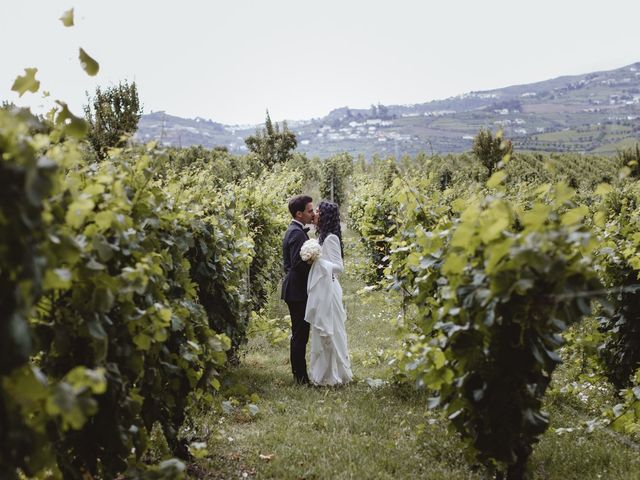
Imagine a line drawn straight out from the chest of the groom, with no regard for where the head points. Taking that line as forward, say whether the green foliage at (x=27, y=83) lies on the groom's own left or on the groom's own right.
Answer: on the groom's own right

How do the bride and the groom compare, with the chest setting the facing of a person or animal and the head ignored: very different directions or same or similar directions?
very different directions

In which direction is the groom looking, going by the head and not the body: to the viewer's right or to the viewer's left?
to the viewer's right

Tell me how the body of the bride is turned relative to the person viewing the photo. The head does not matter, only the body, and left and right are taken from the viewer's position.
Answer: facing to the left of the viewer

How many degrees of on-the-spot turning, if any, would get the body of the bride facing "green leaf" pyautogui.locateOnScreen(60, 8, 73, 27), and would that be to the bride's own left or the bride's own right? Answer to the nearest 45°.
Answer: approximately 90° to the bride's own left

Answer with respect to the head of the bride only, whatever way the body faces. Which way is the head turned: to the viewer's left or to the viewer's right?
to the viewer's left

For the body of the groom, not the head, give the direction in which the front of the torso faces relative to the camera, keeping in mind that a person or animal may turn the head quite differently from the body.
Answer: to the viewer's right

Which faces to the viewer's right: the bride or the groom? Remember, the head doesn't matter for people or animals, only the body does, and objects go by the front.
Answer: the groom

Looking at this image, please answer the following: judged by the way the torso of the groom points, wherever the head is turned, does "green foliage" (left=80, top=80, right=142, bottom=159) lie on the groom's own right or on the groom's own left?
on the groom's own left

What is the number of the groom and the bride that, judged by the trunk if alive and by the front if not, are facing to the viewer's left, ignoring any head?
1

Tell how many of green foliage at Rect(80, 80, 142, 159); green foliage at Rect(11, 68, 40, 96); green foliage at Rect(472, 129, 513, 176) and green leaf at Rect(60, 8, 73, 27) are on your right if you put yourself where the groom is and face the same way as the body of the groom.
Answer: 2

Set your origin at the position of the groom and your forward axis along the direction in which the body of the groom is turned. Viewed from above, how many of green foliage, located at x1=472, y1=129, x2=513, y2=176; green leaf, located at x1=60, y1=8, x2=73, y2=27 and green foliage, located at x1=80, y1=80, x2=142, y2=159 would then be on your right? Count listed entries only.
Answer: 1

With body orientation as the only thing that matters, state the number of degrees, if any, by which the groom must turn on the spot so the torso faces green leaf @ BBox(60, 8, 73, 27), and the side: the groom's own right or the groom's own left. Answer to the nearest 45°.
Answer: approximately 90° to the groom's own right

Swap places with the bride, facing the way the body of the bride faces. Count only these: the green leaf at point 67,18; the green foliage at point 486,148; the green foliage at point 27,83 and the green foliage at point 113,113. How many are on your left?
2
